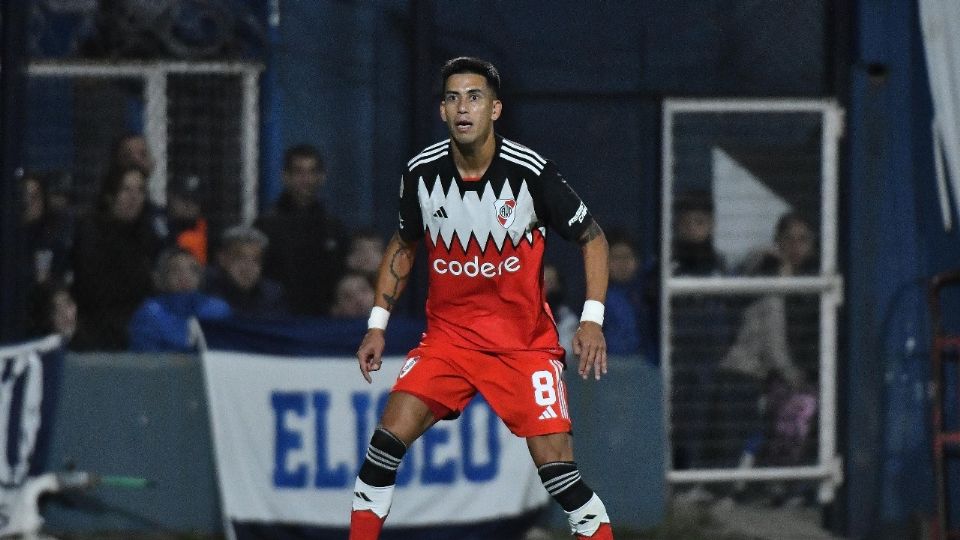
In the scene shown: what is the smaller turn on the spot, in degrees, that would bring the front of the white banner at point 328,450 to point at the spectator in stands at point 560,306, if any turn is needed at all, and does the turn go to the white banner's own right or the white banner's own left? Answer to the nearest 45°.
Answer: approximately 90° to the white banner's own left

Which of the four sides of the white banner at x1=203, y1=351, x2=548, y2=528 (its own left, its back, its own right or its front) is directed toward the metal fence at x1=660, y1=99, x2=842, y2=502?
left

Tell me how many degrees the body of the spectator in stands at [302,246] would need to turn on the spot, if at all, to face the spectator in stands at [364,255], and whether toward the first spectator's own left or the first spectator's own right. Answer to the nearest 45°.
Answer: approximately 90° to the first spectator's own left

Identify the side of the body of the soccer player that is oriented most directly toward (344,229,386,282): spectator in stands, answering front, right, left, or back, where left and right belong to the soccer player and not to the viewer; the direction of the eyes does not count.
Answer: back

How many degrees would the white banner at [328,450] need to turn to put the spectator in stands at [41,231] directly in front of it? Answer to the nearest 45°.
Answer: approximately 90° to its right

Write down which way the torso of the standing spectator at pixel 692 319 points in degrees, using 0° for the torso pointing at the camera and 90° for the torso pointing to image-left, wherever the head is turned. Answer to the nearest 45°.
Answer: approximately 0°

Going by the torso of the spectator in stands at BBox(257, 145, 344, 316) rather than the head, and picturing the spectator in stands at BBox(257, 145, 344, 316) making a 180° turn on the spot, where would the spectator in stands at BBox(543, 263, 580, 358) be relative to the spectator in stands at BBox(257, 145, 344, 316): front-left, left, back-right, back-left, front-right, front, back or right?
right

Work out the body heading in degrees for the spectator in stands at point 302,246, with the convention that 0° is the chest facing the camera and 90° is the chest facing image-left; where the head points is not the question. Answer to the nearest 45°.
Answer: approximately 0°
